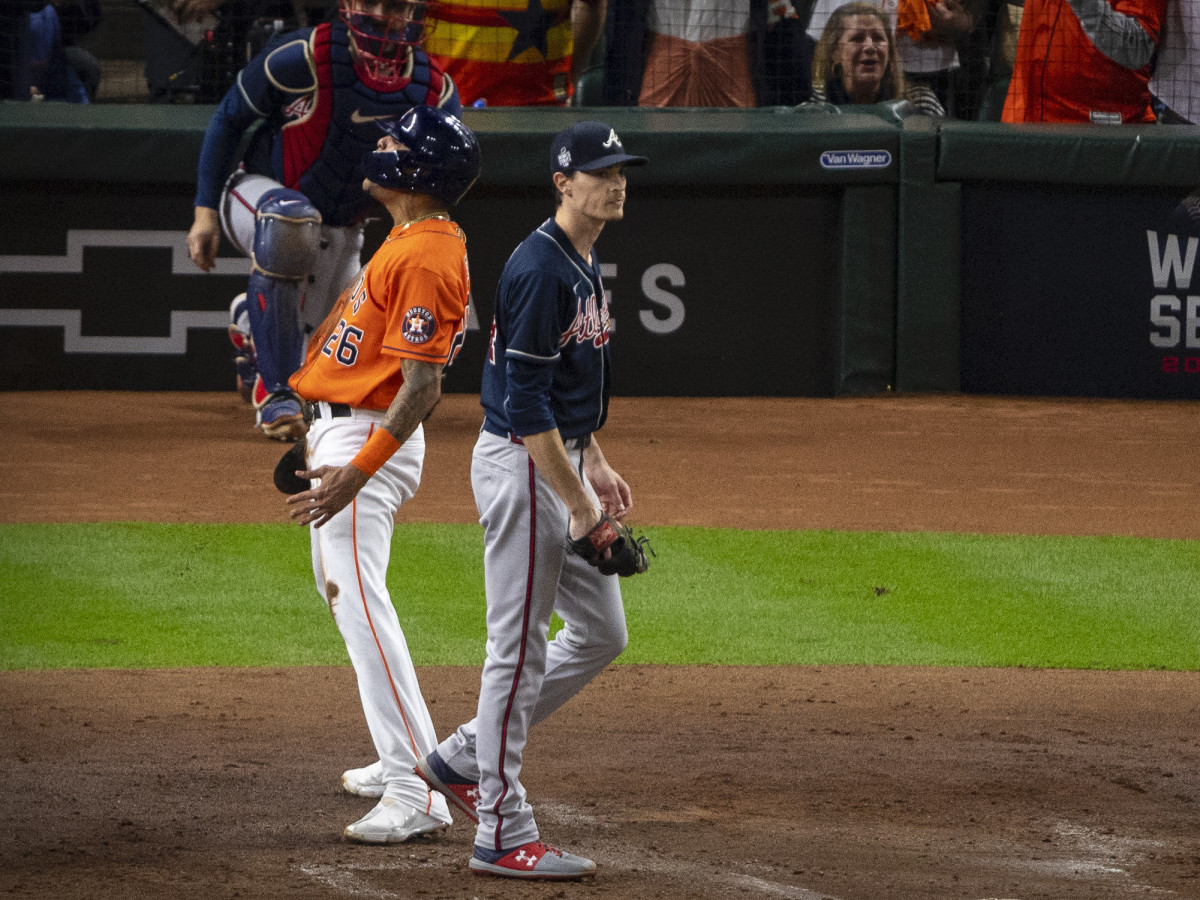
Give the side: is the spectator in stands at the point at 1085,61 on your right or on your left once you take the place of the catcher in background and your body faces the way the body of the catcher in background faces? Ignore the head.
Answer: on your left

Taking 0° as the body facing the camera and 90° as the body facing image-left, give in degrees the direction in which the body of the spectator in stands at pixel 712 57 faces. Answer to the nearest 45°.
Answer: approximately 0°

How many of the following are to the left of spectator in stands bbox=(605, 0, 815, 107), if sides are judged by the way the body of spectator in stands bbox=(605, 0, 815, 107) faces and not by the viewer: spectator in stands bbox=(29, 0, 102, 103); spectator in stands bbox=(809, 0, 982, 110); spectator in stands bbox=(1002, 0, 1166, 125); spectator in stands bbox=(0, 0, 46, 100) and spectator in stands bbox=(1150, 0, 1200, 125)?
3

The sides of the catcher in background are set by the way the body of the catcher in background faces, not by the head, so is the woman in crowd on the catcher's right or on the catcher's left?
on the catcher's left

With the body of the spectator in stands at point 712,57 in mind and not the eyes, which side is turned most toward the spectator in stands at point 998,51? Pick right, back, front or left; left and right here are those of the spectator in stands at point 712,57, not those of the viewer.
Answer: left

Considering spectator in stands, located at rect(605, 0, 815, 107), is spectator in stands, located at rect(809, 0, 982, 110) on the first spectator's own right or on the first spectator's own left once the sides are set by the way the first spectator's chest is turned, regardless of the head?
on the first spectator's own left

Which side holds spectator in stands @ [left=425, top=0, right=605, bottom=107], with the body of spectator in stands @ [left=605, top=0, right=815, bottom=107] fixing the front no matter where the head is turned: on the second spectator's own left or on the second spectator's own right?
on the second spectator's own right
